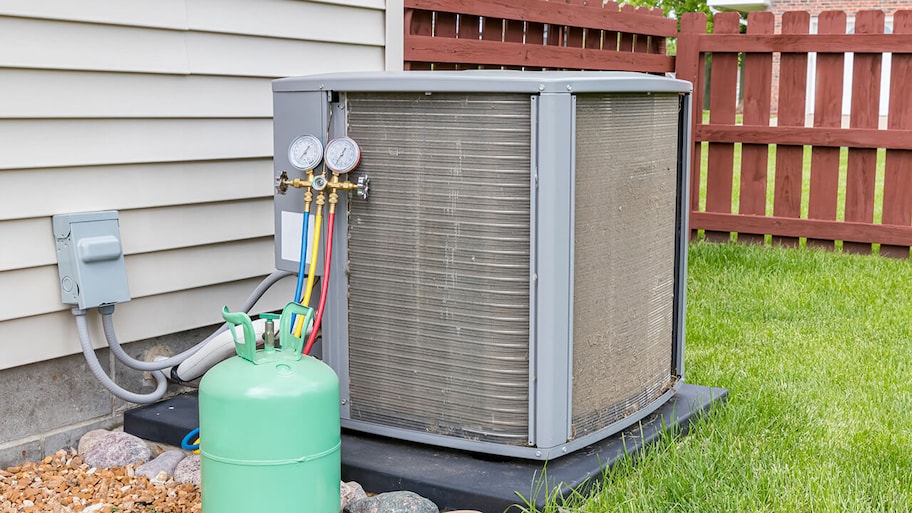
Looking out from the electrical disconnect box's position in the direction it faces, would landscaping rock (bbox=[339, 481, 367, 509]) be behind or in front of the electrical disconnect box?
in front

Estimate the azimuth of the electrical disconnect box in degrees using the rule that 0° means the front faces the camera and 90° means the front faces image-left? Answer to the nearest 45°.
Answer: approximately 315°

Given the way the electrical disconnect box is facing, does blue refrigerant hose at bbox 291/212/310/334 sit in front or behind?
in front

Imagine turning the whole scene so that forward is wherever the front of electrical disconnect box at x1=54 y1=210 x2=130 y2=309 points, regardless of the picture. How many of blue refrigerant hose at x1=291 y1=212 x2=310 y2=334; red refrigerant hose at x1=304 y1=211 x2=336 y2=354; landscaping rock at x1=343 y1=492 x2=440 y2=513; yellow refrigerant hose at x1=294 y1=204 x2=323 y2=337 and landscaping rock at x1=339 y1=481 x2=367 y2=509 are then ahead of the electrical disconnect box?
5

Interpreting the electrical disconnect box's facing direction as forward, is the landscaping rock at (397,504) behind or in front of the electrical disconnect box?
in front

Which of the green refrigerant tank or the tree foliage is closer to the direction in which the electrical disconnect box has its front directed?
the green refrigerant tank

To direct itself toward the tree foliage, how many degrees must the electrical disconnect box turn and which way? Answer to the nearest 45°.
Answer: approximately 90° to its left

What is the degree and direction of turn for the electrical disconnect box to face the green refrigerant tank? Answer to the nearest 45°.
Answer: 0° — it already faces it
